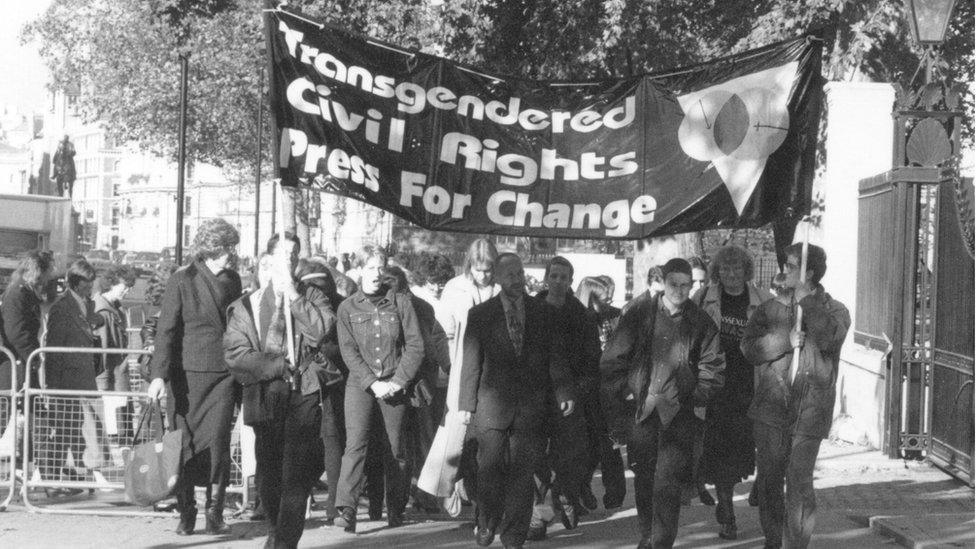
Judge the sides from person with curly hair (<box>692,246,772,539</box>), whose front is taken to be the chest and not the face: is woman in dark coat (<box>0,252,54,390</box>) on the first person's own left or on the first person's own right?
on the first person's own right

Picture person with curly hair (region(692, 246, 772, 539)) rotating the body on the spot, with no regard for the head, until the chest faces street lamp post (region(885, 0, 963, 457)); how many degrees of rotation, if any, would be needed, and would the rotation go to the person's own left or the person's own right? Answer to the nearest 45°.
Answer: approximately 135° to the person's own left

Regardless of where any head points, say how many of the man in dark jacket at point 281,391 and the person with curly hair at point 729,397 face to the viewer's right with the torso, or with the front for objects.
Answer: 0

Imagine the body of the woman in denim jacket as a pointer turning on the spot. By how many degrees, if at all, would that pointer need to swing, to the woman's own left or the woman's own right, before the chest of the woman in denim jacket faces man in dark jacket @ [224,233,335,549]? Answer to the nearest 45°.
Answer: approximately 45° to the woman's own right

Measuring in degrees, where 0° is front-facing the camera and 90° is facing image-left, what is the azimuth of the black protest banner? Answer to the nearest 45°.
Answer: approximately 0°

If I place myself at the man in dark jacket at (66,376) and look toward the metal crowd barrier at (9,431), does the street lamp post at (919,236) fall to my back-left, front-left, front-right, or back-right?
back-left
